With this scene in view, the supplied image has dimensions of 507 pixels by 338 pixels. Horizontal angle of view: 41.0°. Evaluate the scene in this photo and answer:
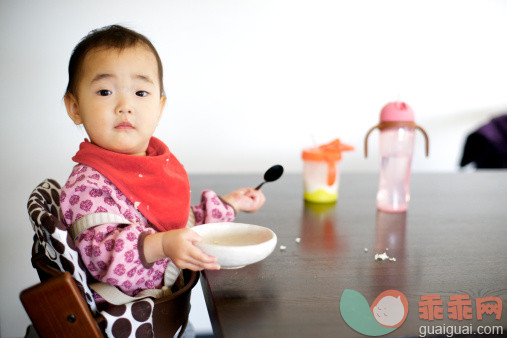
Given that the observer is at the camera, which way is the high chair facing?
facing to the right of the viewer
